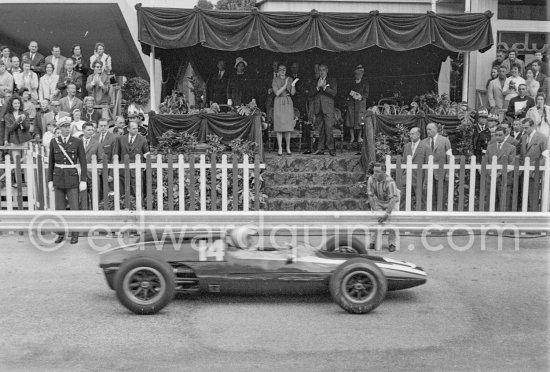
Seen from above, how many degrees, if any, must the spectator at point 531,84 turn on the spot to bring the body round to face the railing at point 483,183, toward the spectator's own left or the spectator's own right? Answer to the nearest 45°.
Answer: approximately 45° to the spectator's own left

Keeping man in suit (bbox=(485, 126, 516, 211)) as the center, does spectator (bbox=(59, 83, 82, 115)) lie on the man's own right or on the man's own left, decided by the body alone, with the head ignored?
on the man's own right

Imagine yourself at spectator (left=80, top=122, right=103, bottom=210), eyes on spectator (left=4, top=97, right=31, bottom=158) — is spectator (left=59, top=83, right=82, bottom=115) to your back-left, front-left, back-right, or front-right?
front-right

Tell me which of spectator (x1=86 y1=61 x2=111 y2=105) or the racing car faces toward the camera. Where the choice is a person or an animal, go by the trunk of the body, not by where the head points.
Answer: the spectator

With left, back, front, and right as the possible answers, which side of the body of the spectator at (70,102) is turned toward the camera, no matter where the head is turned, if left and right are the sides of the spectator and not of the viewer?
front

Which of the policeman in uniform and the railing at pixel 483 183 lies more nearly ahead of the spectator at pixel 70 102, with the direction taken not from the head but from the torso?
the policeman in uniform

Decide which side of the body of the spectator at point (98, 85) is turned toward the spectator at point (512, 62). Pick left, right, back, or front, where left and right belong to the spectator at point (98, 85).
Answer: left

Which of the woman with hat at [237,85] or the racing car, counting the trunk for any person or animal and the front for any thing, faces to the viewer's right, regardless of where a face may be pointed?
the racing car

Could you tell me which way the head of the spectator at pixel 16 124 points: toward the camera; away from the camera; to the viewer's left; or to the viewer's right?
toward the camera

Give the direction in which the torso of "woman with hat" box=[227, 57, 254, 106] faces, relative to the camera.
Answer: toward the camera

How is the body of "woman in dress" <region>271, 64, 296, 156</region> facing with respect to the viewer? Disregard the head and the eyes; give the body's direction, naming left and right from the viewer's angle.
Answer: facing the viewer
